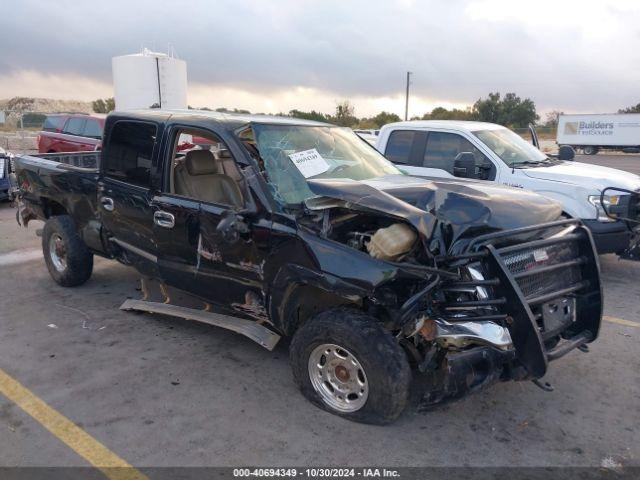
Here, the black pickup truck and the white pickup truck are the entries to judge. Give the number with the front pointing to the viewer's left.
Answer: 0

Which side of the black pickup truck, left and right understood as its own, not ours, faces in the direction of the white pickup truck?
left

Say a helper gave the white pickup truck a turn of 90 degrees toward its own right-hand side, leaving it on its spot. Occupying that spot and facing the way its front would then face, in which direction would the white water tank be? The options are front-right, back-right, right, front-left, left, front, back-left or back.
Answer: right

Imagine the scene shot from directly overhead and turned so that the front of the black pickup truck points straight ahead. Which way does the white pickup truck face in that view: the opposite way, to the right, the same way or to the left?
the same way

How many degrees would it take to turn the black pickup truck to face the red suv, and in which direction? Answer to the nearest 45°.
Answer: approximately 180°

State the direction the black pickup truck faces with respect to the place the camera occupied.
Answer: facing the viewer and to the right of the viewer

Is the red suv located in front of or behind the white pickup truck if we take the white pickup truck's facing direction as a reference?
behind

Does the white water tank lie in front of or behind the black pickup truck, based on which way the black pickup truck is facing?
behind
